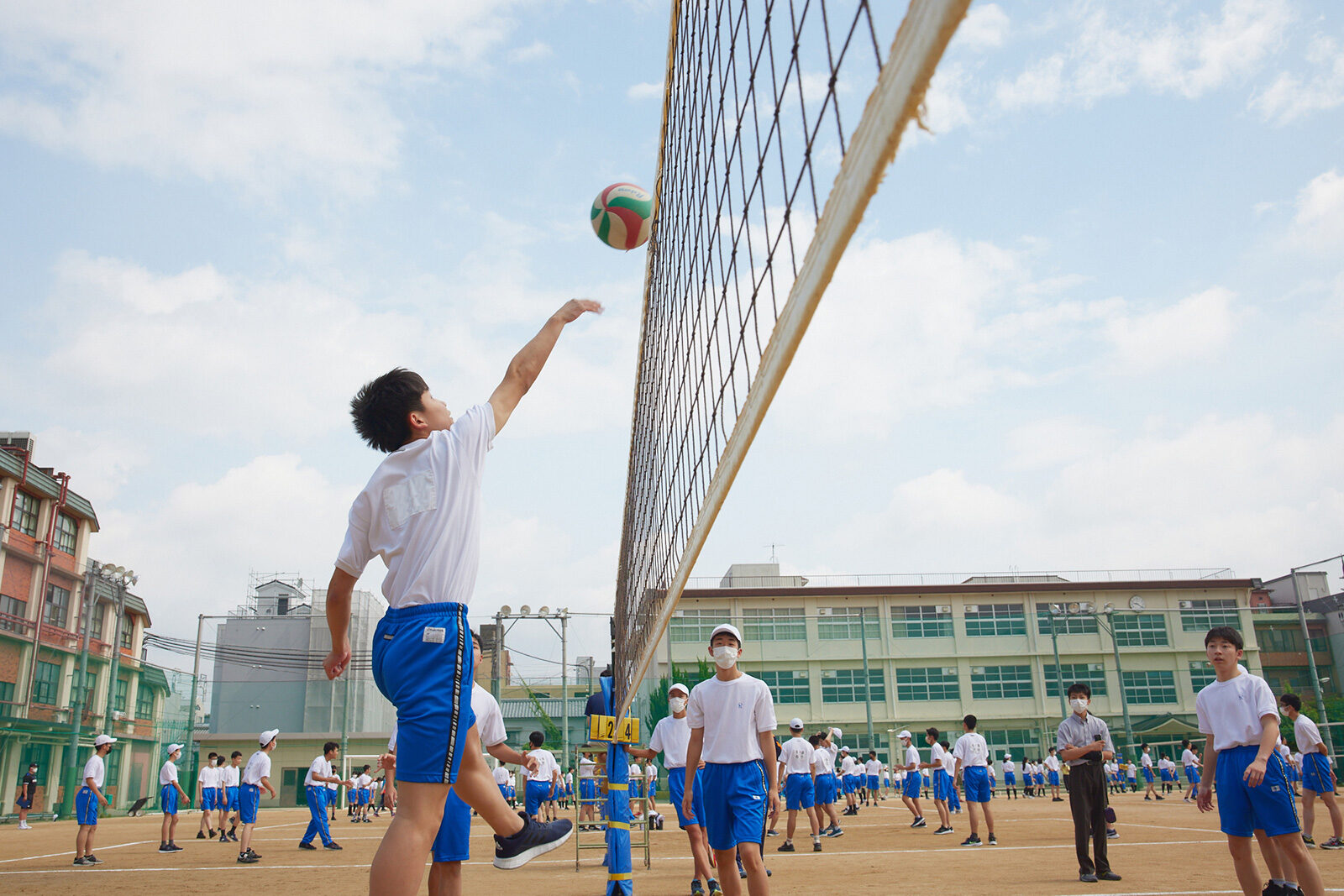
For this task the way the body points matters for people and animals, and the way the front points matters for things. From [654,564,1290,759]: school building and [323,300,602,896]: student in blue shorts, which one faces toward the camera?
the school building

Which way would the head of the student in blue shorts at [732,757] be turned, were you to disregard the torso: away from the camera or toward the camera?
toward the camera

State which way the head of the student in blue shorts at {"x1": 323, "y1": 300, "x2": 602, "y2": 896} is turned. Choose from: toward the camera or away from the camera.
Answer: away from the camera

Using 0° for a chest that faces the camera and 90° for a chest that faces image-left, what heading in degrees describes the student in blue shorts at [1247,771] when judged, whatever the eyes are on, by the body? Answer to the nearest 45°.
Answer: approximately 45°

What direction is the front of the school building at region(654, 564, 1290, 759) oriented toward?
toward the camera

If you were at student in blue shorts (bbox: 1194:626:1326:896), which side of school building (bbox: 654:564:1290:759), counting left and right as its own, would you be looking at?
front

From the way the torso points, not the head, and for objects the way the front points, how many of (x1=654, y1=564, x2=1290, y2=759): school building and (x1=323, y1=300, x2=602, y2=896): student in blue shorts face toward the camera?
1

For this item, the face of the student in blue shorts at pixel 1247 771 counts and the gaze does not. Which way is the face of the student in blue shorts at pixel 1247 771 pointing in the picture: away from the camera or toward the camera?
toward the camera

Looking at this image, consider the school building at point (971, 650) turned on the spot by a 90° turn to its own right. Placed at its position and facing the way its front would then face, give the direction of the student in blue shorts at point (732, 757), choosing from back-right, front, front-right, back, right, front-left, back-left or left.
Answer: left

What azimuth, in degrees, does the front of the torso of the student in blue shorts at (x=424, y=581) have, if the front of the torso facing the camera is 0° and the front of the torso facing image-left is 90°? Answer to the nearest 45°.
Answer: approximately 225°

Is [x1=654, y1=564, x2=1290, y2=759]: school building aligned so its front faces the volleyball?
yes

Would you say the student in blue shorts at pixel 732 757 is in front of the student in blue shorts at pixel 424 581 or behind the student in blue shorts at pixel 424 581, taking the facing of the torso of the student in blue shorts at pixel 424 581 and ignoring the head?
in front
